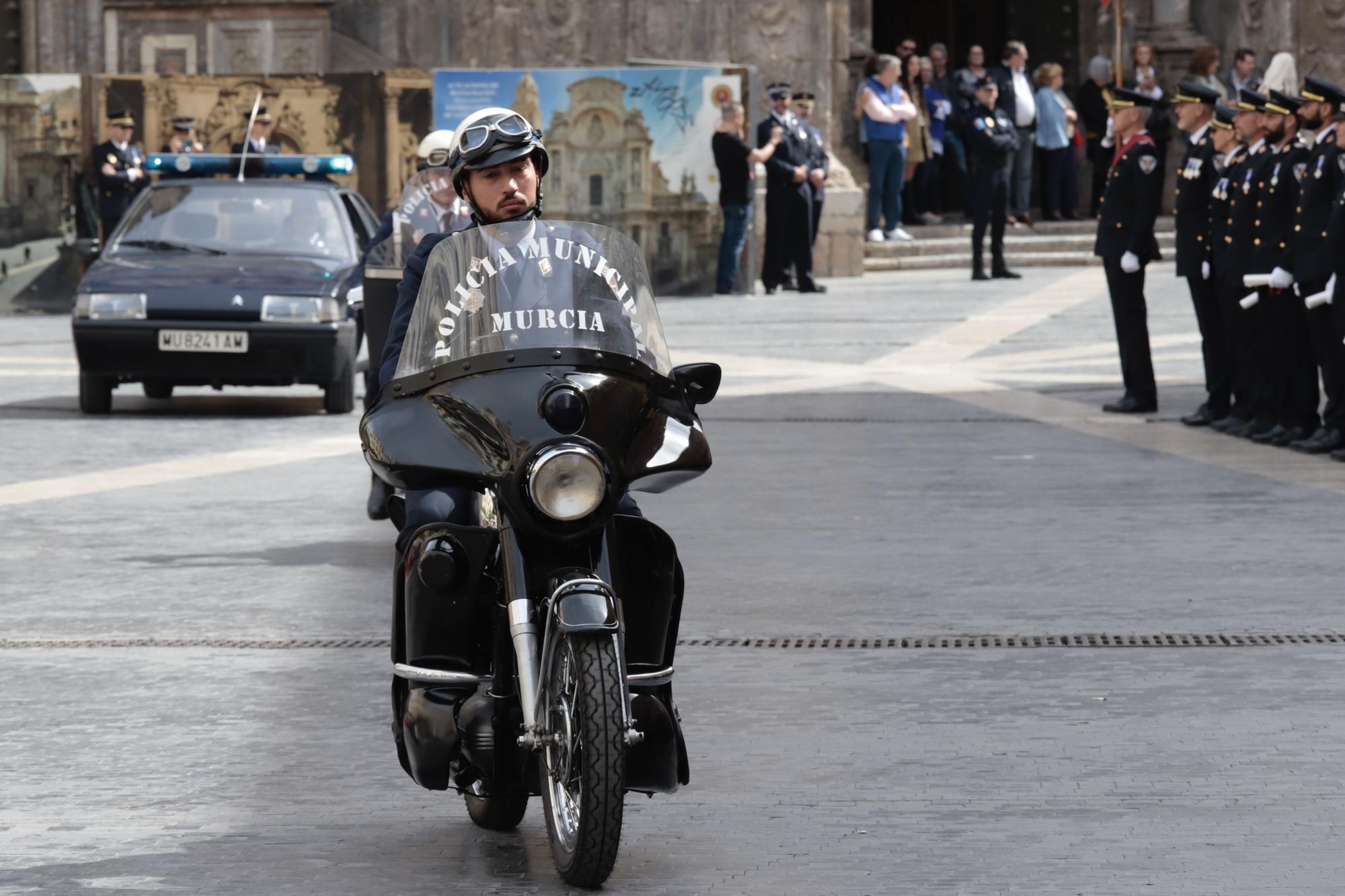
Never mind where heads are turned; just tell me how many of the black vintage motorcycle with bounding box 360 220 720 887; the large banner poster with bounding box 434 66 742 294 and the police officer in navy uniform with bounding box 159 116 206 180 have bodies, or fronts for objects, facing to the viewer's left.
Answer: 0

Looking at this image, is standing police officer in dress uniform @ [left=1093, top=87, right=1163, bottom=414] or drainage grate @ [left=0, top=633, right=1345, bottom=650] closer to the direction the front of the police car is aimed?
the drainage grate

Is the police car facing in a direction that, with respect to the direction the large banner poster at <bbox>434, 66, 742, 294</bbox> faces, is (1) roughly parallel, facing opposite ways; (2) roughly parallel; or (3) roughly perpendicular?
roughly parallel

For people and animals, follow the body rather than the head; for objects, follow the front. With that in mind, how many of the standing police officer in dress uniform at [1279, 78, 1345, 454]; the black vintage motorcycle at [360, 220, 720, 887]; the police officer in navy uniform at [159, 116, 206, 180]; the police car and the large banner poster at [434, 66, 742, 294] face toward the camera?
4

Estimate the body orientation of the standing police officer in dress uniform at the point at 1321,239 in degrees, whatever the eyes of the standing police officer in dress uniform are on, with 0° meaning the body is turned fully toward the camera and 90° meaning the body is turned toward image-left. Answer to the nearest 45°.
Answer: approximately 90°

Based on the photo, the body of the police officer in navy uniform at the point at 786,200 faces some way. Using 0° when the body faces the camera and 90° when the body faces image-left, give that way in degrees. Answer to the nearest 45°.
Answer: approximately 315°

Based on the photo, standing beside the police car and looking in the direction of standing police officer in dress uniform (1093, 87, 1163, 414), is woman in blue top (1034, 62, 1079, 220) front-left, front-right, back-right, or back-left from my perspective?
front-left

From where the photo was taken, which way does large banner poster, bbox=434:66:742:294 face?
toward the camera

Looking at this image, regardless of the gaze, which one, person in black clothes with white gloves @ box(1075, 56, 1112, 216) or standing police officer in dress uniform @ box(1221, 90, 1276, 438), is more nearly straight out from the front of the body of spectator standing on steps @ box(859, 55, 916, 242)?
the standing police officer in dress uniform

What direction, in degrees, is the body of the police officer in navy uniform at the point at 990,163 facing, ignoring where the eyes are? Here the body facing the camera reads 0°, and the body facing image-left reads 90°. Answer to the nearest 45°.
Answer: approximately 315°
